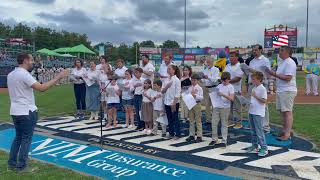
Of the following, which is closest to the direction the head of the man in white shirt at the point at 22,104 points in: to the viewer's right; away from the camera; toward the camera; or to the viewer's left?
to the viewer's right

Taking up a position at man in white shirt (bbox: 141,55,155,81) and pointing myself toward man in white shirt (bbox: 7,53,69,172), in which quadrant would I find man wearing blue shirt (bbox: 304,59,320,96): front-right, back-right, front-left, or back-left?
back-left

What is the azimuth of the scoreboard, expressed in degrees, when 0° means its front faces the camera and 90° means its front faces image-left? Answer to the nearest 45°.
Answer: approximately 0°

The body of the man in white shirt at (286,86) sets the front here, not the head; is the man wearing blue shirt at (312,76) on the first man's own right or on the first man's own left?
on the first man's own right

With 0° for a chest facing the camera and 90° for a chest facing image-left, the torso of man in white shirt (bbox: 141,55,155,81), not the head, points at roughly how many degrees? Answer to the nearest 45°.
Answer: approximately 45°

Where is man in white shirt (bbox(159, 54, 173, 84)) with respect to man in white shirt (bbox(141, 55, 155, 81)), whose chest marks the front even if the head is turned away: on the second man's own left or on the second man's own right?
on the second man's own left

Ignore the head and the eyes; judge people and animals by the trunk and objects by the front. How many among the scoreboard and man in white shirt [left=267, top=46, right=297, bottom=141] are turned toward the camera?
1

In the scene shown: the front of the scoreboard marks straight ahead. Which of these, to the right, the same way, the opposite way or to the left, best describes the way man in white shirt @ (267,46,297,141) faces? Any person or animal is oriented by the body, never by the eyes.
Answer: to the right

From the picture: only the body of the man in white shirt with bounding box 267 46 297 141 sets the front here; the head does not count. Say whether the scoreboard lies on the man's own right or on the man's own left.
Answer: on the man's own right

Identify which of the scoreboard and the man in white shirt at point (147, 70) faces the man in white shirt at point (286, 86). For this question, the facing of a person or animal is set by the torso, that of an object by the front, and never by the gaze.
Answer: the scoreboard

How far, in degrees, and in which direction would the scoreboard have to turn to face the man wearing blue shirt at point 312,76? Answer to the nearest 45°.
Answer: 0° — it already faces them

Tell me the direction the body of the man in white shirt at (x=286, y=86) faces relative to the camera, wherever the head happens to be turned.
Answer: to the viewer's left

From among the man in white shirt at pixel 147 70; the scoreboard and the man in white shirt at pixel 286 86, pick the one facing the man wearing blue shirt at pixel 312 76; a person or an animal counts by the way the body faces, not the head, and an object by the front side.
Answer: the scoreboard
